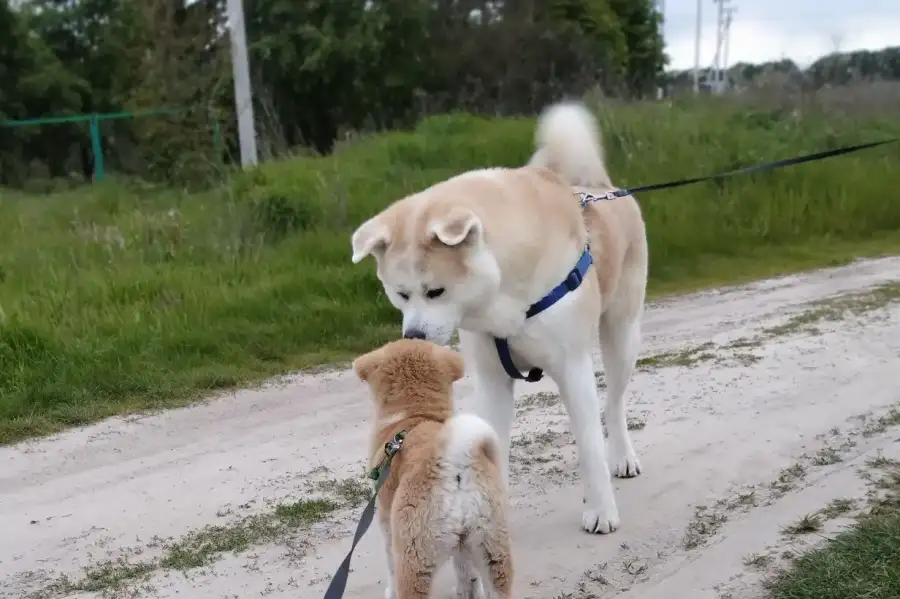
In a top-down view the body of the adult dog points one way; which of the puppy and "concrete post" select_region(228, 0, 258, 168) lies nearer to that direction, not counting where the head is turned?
the puppy

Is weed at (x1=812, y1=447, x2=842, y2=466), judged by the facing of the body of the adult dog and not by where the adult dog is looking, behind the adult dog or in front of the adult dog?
behind

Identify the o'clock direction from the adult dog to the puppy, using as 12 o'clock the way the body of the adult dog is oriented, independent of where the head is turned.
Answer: The puppy is roughly at 11 o'clock from the adult dog.

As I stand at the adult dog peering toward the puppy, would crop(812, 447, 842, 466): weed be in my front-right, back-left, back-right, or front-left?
back-left

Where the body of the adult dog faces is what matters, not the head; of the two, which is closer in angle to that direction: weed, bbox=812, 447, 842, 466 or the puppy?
the puppy

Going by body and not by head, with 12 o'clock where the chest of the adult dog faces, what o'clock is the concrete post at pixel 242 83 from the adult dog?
The concrete post is roughly at 4 o'clock from the adult dog.

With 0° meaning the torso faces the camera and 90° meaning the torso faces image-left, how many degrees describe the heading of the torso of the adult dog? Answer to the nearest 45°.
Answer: approximately 45°
